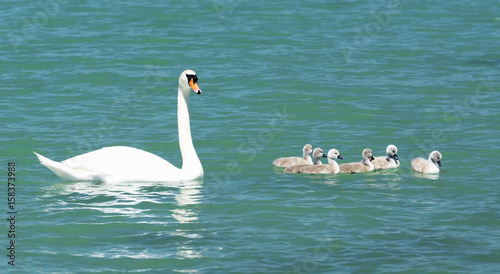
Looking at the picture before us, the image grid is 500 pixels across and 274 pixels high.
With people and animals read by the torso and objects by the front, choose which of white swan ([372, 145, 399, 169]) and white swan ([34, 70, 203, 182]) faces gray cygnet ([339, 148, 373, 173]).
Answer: white swan ([34, 70, 203, 182])

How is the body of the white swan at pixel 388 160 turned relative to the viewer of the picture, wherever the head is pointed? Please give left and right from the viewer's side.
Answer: facing to the right of the viewer

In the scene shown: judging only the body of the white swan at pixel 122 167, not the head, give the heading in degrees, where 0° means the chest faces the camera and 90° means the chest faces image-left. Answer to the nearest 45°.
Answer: approximately 270°

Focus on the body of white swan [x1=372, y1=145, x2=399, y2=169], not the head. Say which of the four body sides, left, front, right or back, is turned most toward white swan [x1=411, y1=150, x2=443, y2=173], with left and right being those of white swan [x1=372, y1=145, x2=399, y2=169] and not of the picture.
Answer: front

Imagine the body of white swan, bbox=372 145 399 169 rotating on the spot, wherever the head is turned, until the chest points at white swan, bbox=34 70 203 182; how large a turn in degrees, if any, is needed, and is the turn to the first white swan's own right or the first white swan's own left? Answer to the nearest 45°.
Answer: approximately 180°
